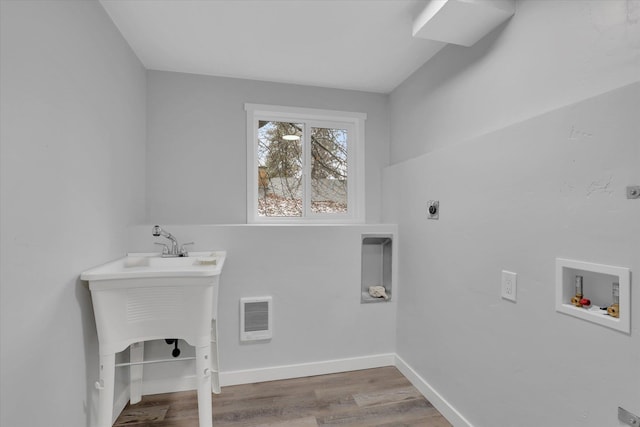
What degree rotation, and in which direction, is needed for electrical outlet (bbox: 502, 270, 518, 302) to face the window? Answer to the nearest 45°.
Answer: approximately 45° to its right

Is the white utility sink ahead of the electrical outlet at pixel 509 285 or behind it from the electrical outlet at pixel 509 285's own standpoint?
ahead

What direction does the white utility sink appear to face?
toward the camera

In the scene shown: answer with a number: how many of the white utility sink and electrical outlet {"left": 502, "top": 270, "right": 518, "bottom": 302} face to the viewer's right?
0

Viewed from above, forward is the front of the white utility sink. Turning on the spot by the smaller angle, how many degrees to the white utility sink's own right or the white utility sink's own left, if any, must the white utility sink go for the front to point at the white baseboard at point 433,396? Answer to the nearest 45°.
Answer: approximately 90° to the white utility sink's own left

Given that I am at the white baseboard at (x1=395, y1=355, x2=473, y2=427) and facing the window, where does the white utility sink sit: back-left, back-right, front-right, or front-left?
front-left

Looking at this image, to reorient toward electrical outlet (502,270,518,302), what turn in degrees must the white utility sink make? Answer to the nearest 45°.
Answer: approximately 45° to its left

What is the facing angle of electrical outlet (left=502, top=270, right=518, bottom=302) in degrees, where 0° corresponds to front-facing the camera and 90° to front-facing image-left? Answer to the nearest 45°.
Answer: approximately 45°

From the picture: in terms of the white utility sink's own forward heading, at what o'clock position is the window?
The window is roughly at 8 o'clock from the white utility sink.

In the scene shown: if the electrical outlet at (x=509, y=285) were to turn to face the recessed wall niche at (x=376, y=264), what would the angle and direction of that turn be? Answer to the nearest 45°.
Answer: approximately 90° to its right

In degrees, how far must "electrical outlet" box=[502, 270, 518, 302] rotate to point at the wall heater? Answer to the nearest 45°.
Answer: approximately 45° to its right

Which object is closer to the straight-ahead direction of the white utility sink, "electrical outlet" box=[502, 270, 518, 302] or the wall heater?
the electrical outlet

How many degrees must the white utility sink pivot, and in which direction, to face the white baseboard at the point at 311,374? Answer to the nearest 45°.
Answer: approximately 90° to its left

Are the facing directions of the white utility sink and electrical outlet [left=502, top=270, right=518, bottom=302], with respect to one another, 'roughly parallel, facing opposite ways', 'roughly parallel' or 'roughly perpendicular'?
roughly perpendicular

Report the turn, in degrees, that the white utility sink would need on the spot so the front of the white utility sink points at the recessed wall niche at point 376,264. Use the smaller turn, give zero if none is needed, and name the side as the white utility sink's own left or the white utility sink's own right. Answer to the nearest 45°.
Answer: approximately 90° to the white utility sink's own left
